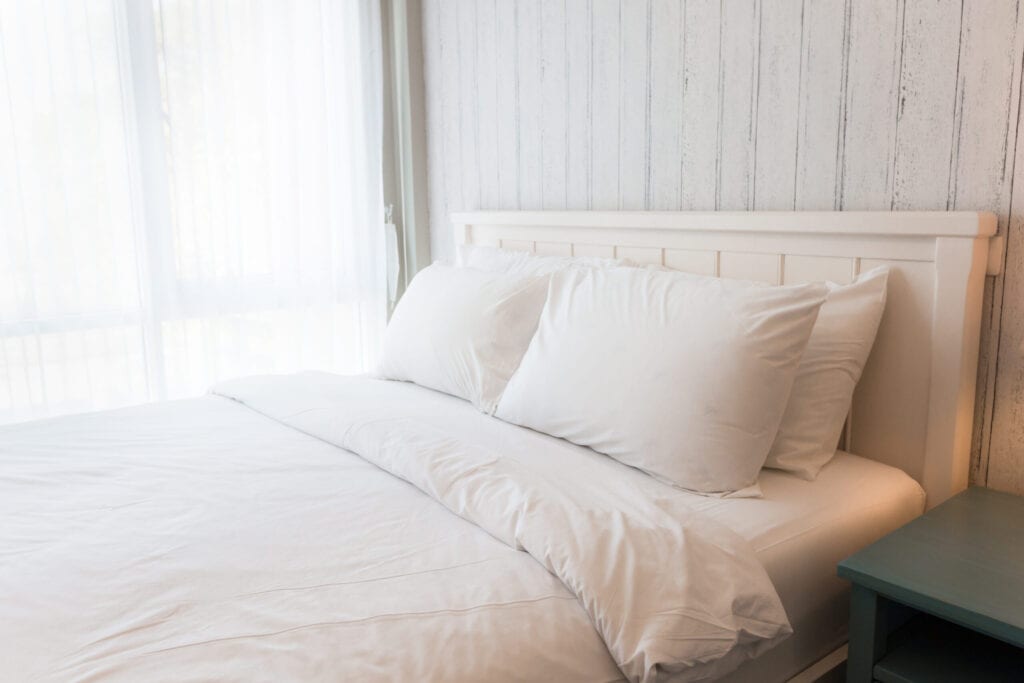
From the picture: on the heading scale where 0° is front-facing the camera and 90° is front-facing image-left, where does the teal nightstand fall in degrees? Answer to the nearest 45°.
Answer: approximately 45°

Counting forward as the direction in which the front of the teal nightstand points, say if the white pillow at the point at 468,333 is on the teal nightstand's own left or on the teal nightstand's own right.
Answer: on the teal nightstand's own right

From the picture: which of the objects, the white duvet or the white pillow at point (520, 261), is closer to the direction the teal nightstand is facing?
the white duvet

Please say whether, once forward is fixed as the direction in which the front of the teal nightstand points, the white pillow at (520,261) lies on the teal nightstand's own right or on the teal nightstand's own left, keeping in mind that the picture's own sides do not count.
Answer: on the teal nightstand's own right

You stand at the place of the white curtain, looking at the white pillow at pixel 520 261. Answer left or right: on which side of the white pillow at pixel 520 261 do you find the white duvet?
right

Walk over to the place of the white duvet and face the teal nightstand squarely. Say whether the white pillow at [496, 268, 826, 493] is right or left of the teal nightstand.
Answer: left

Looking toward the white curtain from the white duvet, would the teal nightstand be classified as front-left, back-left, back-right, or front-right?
back-right
